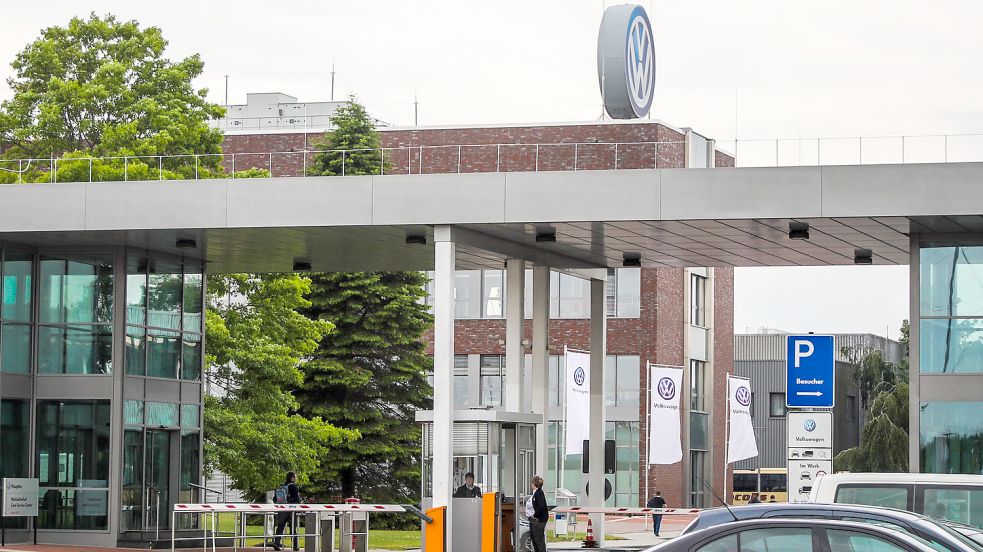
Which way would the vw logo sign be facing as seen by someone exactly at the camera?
facing to the right of the viewer

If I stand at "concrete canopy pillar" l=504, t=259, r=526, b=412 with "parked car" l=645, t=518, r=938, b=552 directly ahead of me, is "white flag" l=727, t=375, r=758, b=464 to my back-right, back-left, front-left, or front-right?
back-left

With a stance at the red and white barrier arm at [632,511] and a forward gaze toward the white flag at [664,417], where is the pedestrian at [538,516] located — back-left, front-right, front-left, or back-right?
back-left

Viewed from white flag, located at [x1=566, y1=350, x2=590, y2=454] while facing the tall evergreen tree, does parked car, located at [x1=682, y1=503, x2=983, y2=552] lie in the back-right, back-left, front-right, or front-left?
back-left
